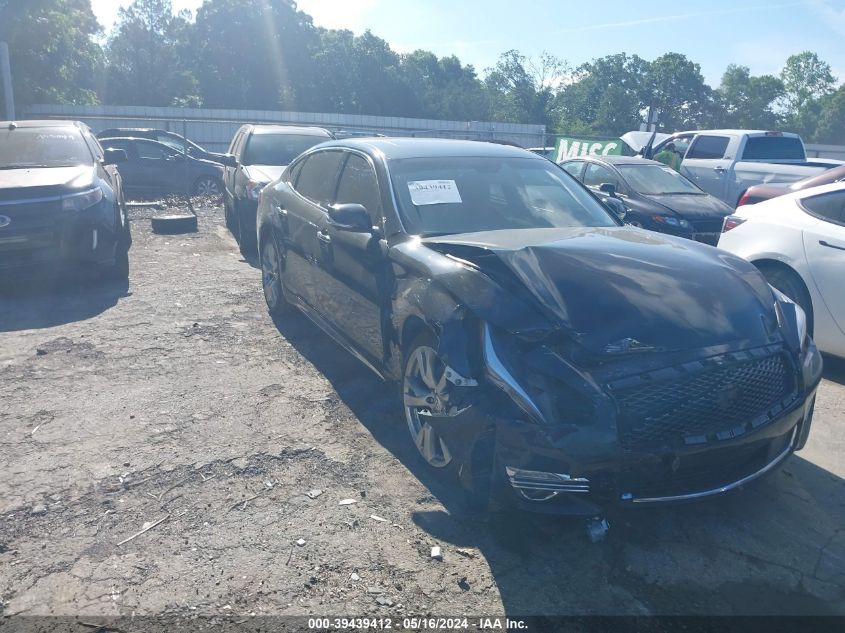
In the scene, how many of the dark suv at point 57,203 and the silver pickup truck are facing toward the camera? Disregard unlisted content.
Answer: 1

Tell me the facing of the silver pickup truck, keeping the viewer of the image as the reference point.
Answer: facing away from the viewer and to the left of the viewer

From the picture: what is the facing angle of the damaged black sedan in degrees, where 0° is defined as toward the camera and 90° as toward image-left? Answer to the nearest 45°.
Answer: approximately 315°

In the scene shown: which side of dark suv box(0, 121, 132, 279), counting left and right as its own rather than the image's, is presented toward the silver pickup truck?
left

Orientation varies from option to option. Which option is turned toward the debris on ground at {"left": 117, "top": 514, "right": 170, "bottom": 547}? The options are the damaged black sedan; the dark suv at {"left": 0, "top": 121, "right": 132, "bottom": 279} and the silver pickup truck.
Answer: the dark suv

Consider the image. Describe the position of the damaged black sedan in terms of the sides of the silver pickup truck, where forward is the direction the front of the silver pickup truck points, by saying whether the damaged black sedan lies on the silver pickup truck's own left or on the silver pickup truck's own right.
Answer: on the silver pickup truck's own left

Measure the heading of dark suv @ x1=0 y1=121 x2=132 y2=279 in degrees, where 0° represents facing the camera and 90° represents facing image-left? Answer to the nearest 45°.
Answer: approximately 0°

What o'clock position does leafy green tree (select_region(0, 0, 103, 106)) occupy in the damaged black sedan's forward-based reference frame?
The leafy green tree is roughly at 6 o'clock from the damaged black sedan.

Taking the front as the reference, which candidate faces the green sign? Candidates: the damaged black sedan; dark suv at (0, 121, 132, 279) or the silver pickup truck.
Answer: the silver pickup truck

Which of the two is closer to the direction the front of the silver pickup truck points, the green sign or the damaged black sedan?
the green sign

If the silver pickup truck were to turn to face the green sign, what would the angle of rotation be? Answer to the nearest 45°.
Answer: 0° — it already faces it

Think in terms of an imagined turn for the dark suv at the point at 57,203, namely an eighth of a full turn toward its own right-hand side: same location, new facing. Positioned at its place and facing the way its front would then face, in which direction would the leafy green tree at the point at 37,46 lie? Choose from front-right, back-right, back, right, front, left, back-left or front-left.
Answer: back-right
